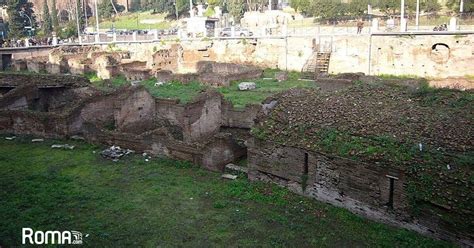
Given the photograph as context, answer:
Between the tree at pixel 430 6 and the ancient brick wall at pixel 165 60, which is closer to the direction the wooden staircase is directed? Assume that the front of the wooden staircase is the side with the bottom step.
the ancient brick wall

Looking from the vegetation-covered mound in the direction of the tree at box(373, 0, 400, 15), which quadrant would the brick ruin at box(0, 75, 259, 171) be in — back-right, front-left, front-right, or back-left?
front-left

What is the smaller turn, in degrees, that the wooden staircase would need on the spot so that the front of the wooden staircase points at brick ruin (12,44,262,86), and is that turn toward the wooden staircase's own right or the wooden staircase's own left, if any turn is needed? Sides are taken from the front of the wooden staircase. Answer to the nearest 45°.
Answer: approximately 45° to the wooden staircase's own right

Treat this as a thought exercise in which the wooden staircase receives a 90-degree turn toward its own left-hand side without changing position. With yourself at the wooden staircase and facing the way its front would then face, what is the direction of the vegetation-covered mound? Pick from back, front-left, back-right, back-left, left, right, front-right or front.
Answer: front-right

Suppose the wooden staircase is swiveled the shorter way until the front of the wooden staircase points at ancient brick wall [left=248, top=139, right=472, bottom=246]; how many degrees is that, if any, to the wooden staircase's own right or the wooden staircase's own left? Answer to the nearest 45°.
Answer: approximately 45° to the wooden staircase's own left

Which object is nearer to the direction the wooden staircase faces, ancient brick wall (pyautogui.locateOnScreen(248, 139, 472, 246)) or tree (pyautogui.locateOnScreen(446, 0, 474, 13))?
the ancient brick wall

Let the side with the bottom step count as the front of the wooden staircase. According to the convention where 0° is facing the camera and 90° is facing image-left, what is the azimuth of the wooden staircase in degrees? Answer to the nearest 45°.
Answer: approximately 45°

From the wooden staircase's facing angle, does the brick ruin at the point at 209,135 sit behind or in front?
in front

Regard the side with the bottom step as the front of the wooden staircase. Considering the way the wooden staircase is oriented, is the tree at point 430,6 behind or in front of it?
behind

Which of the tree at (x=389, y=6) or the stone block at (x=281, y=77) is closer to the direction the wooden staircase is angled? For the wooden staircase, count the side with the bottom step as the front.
the stone block

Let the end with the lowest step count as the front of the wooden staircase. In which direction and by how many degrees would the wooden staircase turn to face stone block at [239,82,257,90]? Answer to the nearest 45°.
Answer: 0° — it already faces it
